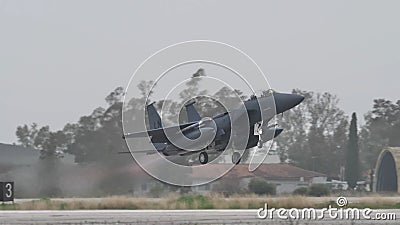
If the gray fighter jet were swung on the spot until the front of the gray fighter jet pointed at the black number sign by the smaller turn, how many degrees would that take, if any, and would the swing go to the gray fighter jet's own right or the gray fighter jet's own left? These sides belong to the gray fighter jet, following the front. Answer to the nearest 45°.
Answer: approximately 135° to the gray fighter jet's own right

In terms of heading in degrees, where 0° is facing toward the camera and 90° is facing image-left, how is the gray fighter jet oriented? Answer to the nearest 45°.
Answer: approximately 315°
